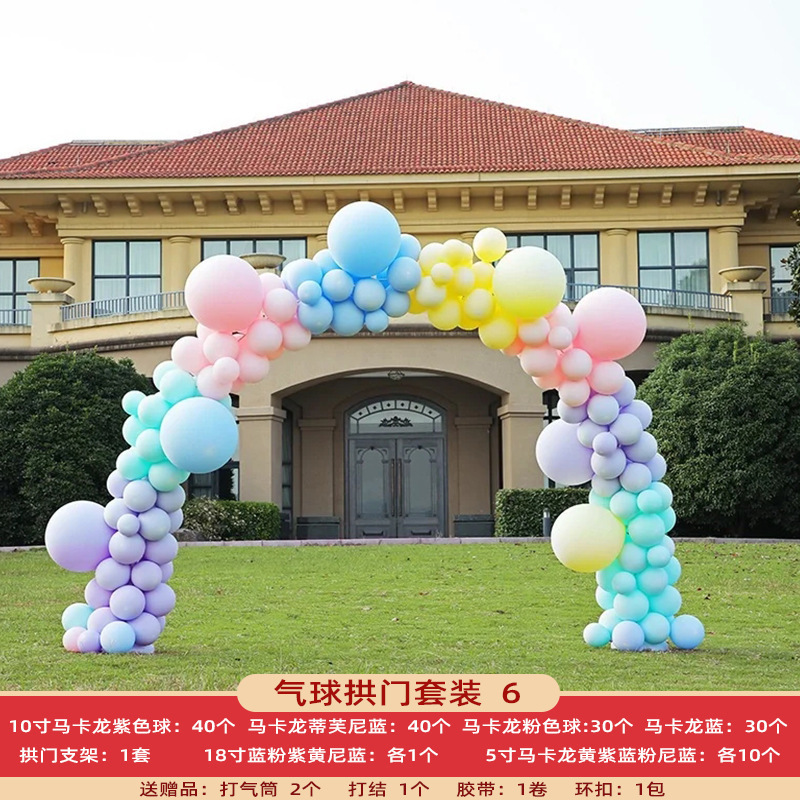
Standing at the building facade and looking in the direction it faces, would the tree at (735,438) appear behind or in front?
in front

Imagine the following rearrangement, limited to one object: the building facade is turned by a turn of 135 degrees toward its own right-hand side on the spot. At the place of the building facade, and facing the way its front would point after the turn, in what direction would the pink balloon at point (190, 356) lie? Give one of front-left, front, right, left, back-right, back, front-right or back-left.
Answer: back-left

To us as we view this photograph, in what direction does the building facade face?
facing the viewer

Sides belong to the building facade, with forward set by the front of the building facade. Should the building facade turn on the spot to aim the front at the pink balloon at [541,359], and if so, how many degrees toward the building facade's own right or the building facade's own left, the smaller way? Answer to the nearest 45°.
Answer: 0° — it already faces it

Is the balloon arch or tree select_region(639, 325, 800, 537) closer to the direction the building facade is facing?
the balloon arch

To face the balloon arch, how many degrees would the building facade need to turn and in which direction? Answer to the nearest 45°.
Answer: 0° — it already faces it
